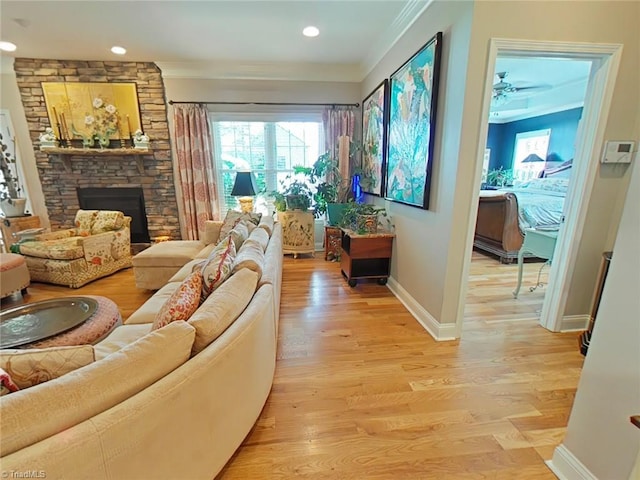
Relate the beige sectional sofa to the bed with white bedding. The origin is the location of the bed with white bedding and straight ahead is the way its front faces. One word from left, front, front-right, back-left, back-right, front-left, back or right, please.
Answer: front-left

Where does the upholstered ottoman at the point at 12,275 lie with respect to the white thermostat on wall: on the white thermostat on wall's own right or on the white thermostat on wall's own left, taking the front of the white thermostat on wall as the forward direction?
on the white thermostat on wall's own right

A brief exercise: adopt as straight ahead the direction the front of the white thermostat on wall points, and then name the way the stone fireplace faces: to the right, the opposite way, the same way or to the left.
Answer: the same way

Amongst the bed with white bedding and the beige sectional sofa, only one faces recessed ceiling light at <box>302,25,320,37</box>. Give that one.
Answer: the bed with white bedding

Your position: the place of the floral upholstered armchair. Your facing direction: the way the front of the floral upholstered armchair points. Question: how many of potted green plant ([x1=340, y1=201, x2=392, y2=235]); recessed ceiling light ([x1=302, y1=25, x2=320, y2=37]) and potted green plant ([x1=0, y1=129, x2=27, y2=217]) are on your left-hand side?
2

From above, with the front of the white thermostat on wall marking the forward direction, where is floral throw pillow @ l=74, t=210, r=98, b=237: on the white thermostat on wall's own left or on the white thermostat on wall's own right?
on the white thermostat on wall's own right

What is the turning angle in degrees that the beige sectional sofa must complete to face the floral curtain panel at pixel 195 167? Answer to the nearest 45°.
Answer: approximately 45° to its right

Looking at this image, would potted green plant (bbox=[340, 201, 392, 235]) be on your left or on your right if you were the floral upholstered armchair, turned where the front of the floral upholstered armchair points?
on your left

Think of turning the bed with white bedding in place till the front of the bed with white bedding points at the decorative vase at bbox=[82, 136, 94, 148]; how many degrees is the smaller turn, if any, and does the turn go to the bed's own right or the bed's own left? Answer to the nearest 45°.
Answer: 0° — it already faces it

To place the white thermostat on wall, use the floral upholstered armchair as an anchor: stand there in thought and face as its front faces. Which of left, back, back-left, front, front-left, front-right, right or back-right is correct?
left

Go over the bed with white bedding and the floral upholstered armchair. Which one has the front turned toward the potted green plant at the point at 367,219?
the bed with white bedding
